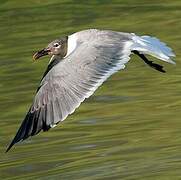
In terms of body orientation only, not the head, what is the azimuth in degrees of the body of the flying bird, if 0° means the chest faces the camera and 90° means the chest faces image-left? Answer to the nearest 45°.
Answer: approximately 90°
